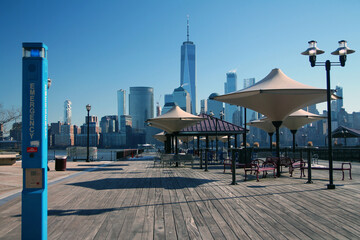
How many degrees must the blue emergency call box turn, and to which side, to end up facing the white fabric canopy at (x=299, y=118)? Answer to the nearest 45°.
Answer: approximately 135° to its left

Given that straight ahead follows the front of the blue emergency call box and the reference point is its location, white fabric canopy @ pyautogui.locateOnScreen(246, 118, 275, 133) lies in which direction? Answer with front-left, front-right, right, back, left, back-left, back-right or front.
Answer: back-left

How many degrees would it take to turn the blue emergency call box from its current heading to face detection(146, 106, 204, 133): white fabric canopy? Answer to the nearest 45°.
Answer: approximately 135° to its left

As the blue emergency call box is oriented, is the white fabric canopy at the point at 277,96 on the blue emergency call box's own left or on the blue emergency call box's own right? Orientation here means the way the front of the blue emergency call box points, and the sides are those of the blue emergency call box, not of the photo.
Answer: on the blue emergency call box's own left

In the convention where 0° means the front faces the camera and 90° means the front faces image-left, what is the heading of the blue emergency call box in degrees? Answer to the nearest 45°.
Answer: approximately 0°
